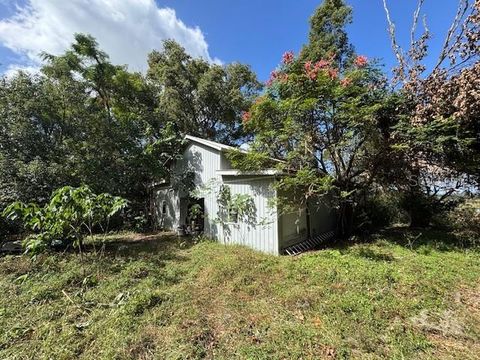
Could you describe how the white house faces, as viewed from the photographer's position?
facing the viewer and to the left of the viewer

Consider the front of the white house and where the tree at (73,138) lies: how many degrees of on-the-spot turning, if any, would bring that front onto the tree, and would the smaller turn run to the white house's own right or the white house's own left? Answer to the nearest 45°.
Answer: approximately 45° to the white house's own right

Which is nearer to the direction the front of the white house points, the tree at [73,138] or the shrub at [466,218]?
the tree

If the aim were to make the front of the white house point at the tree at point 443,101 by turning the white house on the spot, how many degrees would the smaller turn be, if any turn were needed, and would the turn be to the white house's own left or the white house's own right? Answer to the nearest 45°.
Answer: approximately 135° to the white house's own left

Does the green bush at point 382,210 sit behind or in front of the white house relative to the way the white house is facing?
behind

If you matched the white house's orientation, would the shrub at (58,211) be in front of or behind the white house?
in front

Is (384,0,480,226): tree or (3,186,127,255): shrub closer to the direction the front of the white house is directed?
the shrub

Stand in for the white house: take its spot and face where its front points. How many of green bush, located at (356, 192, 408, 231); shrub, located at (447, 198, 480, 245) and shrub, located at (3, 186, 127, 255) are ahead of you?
1
